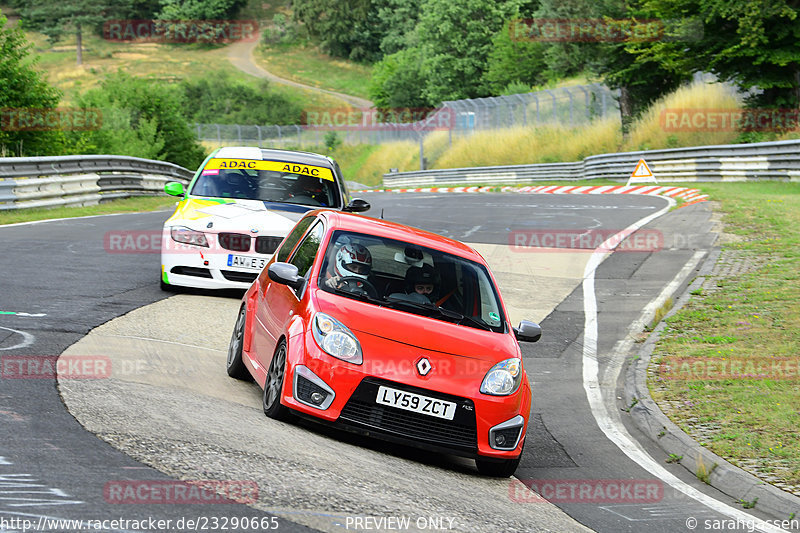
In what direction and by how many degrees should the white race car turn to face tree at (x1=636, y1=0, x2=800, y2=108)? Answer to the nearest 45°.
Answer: approximately 135° to its left

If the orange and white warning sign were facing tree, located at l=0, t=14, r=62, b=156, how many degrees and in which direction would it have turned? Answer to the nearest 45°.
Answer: approximately 45° to its right

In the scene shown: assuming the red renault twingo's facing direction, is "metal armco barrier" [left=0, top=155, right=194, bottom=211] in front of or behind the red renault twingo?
behind

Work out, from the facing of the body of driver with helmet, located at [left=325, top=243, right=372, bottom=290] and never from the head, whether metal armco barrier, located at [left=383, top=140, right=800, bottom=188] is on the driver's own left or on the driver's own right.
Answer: on the driver's own left

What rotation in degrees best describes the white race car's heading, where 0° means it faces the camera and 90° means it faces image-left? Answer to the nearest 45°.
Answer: approximately 0°

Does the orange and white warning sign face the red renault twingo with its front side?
yes

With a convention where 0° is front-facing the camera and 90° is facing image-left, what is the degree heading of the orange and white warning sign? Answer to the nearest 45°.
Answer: approximately 0°

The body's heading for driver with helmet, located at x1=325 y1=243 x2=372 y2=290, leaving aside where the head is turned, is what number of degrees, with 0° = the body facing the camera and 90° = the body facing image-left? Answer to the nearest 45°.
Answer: approximately 315°
